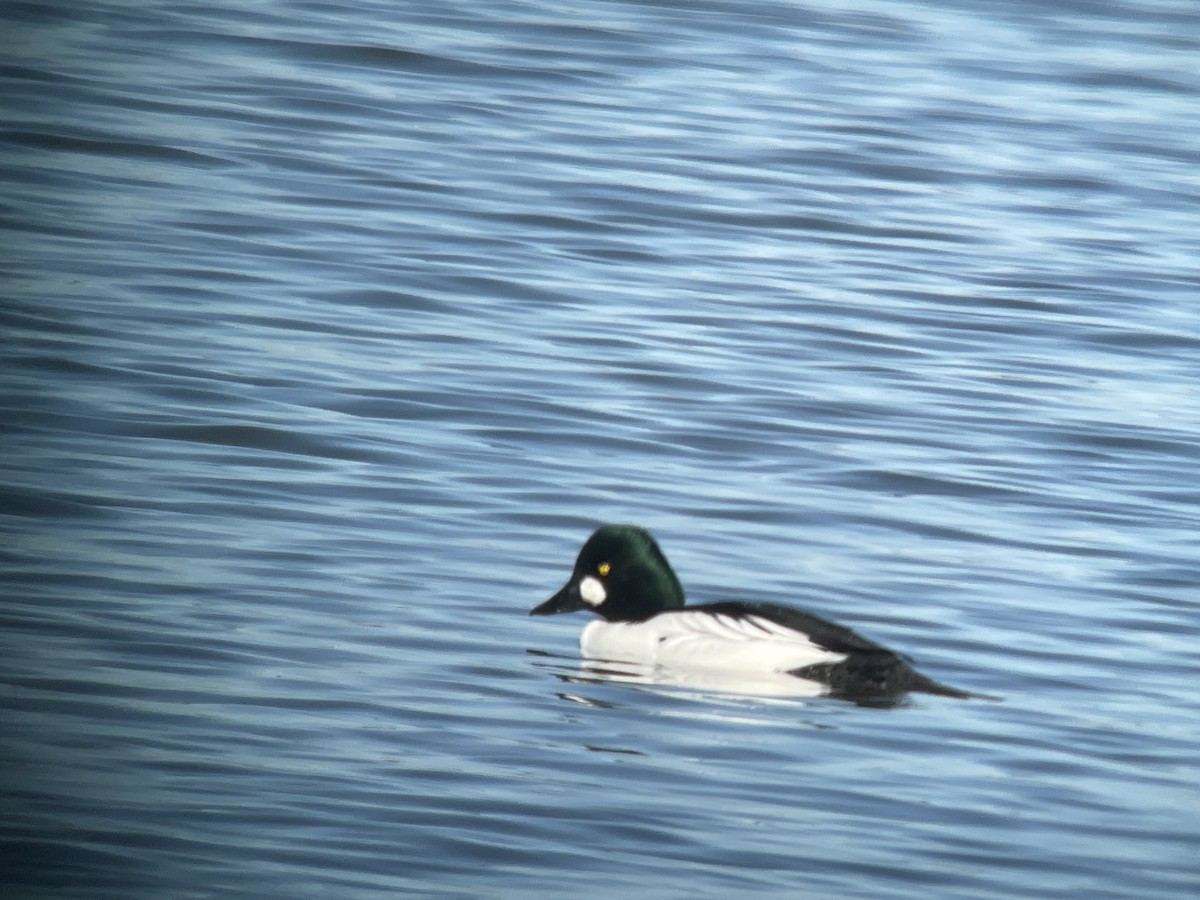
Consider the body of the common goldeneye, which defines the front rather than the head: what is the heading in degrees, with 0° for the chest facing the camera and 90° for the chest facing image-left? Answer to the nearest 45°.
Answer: approximately 90°
